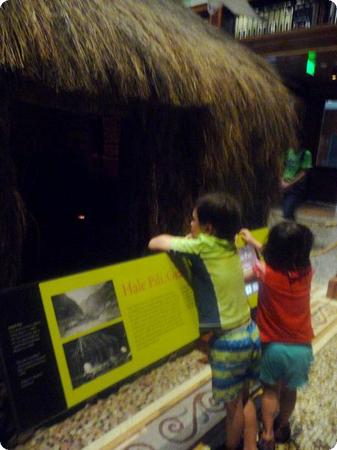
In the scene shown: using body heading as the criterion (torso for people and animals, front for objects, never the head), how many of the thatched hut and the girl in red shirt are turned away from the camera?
1

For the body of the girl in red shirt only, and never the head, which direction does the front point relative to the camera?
away from the camera

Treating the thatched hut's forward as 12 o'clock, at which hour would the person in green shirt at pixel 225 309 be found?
The person in green shirt is roughly at 1 o'clock from the thatched hut.

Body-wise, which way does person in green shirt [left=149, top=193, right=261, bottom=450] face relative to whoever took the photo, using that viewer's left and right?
facing away from the viewer and to the left of the viewer

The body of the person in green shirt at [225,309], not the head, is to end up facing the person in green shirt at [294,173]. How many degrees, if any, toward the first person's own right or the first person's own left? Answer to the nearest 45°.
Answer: approximately 45° to the first person's own right

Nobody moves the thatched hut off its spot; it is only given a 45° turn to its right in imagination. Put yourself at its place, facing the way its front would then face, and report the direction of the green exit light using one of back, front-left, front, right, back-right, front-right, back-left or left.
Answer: back-left

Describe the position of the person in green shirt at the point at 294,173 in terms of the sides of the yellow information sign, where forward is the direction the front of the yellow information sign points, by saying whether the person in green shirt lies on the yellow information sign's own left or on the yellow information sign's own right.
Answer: on the yellow information sign's own left

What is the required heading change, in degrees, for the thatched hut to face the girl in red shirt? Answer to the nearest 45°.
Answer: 0° — it already faces them

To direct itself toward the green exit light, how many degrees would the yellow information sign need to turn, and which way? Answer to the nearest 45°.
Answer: approximately 90° to its left

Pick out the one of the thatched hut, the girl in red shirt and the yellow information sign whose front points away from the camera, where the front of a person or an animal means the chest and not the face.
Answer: the girl in red shirt

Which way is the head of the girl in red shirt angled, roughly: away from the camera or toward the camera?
away from the camera

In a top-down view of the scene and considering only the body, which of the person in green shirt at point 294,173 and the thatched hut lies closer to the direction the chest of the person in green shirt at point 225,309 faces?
the thatched hut
